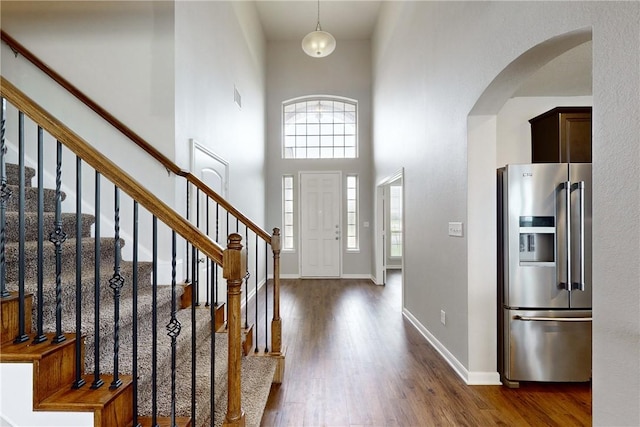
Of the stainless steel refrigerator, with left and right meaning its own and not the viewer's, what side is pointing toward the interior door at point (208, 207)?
right

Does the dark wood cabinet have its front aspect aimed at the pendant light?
no

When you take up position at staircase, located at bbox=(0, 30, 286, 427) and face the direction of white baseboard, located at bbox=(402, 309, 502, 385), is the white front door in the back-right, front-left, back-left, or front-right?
front-left

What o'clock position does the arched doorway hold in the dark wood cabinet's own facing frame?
The arched doorway is roughly at 1 o'clock from the dark wood cabinet.

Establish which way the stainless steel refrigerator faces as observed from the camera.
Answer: facing the viewer

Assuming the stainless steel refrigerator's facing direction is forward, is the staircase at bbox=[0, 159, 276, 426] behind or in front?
in front

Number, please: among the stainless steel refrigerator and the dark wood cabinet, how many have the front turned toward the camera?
2

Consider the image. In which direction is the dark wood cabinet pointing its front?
toward the camera

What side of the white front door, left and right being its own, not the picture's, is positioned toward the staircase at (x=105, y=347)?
front

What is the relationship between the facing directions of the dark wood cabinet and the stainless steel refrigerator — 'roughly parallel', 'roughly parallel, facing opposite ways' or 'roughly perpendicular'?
roughly parallel

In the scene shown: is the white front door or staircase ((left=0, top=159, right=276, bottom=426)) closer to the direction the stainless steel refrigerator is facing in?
the staircase

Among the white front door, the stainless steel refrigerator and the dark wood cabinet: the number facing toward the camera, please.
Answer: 3

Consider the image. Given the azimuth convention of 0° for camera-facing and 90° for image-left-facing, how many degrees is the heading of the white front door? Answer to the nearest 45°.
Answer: approximately 0°
